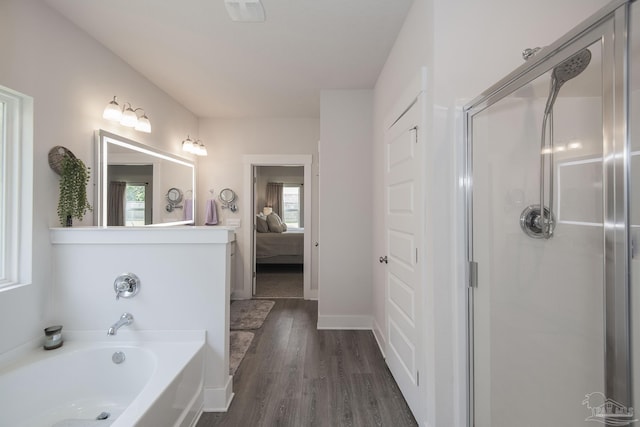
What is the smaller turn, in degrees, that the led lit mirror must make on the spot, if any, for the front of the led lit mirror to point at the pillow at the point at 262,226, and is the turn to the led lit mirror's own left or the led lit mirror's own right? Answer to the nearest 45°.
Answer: approximately 90° to the led lit mirror's own left

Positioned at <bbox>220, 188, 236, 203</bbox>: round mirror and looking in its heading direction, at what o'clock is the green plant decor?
The green plant decor is roughly at 1 o'clock from the round mirror.

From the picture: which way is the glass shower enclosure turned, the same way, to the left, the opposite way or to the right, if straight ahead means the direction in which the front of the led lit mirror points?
the opposite way

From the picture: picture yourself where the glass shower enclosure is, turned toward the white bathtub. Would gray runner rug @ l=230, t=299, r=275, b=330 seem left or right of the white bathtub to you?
right

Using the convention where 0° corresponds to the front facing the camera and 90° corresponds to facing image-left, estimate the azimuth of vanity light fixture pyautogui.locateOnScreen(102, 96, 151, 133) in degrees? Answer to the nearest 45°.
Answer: approximately 315°

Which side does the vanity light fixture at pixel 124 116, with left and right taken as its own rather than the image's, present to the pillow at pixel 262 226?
left

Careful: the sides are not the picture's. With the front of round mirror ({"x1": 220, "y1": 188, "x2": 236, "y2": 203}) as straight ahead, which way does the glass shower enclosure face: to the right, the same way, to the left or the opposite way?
to the right

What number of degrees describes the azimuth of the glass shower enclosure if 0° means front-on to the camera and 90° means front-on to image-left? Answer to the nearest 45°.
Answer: approximately 45°

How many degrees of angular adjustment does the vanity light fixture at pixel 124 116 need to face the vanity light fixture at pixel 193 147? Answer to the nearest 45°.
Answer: approximately 90° to its left

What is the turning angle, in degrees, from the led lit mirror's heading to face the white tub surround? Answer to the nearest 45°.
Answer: approximately 45° to its right
